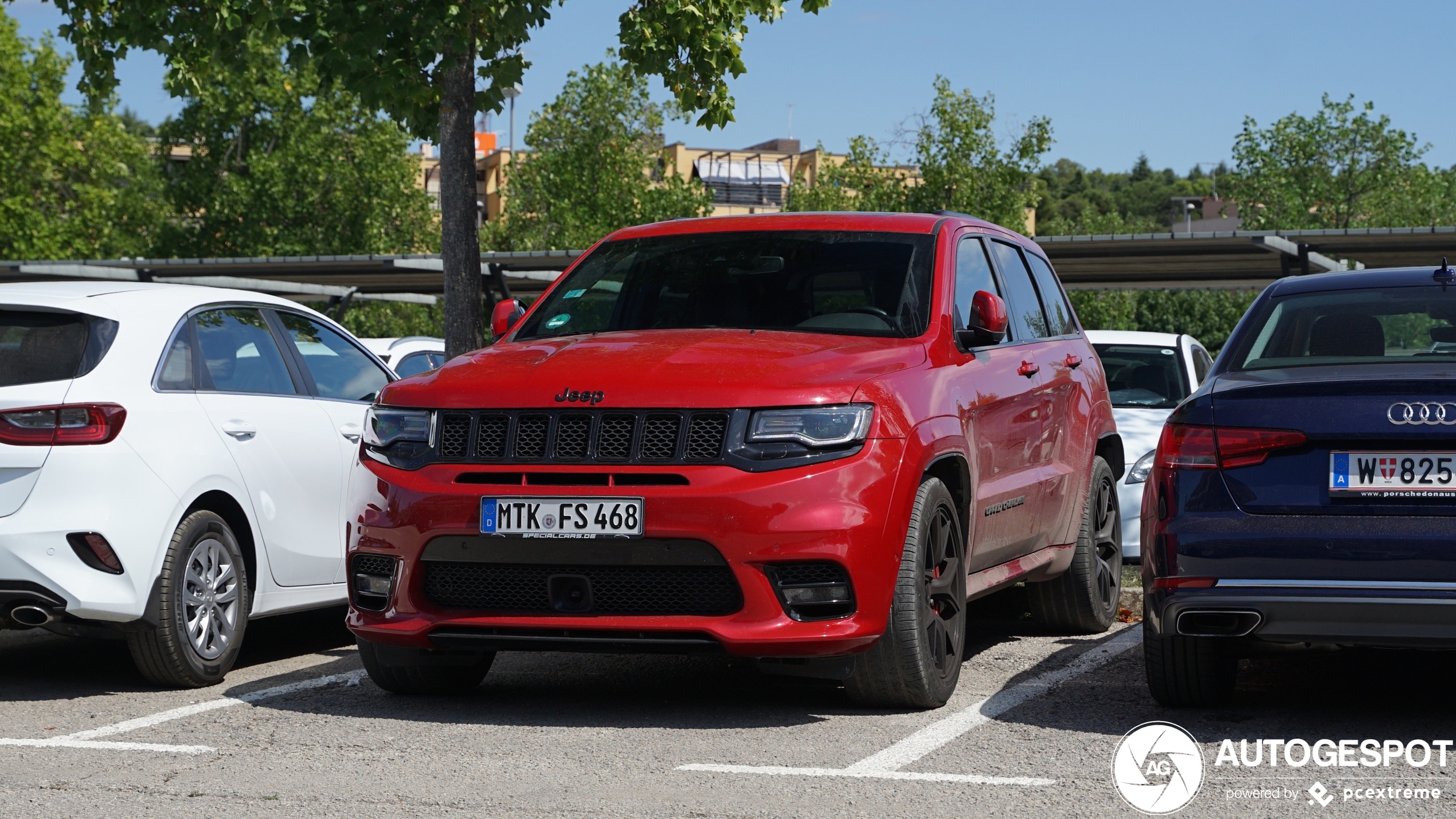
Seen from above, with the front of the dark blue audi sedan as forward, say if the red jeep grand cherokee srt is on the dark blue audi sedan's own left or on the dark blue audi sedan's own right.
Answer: on the dark blue audi sedan's own left

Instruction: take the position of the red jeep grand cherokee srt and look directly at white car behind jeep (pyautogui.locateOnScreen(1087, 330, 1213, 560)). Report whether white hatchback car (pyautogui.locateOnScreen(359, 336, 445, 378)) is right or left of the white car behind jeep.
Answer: left

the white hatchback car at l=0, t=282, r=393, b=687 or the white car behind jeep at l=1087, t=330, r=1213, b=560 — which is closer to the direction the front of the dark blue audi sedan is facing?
the white car behind jeep

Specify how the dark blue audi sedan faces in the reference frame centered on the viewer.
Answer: facing away from the viewer

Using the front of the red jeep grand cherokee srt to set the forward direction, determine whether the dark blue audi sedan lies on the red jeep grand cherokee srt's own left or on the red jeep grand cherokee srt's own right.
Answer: on the red jeep grand cherokee srt's own left

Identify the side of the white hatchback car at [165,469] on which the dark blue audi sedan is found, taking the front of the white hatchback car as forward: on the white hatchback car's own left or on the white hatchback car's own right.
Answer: on the white hatchback car's own right

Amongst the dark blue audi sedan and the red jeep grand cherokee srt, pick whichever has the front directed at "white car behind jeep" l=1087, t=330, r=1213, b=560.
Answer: the dark blue audi sedan

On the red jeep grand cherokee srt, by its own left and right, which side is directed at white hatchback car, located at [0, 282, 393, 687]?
right

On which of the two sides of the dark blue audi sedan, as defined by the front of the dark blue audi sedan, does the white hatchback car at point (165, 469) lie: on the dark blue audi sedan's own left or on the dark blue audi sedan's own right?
on the dark blue audi sedan's own left

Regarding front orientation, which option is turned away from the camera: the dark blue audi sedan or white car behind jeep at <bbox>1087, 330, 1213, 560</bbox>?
the dark blue audi sedan

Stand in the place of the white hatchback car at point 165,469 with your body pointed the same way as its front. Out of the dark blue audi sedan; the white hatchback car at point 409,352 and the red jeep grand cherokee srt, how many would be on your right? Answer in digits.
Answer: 2

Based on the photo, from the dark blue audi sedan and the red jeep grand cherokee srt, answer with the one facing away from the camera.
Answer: the dark blue audi sedan

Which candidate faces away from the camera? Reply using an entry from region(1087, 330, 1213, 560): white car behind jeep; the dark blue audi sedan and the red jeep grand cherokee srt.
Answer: the dark blue audi sedan

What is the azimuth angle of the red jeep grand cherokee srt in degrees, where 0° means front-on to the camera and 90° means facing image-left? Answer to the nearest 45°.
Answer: approximately 45°

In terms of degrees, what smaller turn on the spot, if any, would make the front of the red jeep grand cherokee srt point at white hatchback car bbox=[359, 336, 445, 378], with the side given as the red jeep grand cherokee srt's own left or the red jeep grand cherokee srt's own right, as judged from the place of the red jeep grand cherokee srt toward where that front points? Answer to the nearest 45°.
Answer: approximately 135° to the red jeep grand cherokee srt's own right
